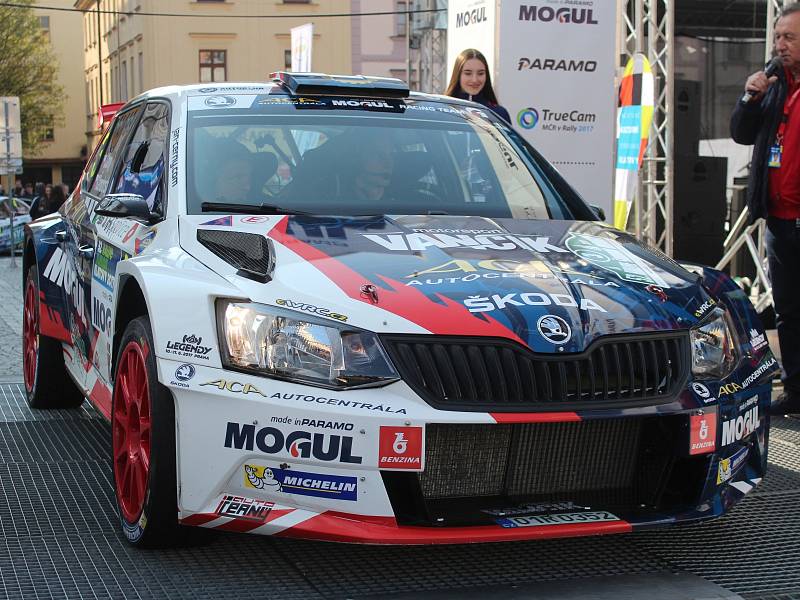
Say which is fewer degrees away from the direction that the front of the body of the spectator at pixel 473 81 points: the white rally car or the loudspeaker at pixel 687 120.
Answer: the white rally car

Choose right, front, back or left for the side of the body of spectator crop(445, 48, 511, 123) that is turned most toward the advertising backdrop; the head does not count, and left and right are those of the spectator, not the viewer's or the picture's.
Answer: back

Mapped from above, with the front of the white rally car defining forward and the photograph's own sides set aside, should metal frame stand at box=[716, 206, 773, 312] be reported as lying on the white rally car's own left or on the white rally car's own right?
on the white rally car's own left

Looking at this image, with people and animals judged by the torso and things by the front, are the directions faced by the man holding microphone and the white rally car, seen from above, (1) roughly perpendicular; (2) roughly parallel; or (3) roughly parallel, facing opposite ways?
roughly perpendicular

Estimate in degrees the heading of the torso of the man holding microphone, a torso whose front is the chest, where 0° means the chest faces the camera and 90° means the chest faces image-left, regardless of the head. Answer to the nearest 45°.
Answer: approximately 45°

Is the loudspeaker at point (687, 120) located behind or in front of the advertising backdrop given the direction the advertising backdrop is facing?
behind

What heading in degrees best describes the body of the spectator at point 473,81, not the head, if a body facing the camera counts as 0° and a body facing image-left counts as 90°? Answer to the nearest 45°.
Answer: approximately 0°

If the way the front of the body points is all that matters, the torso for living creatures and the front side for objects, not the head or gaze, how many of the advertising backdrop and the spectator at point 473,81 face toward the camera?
2

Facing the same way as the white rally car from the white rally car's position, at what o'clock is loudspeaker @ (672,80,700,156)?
The loudspeaker is roughly at 8 o'clock from the white rally car.
